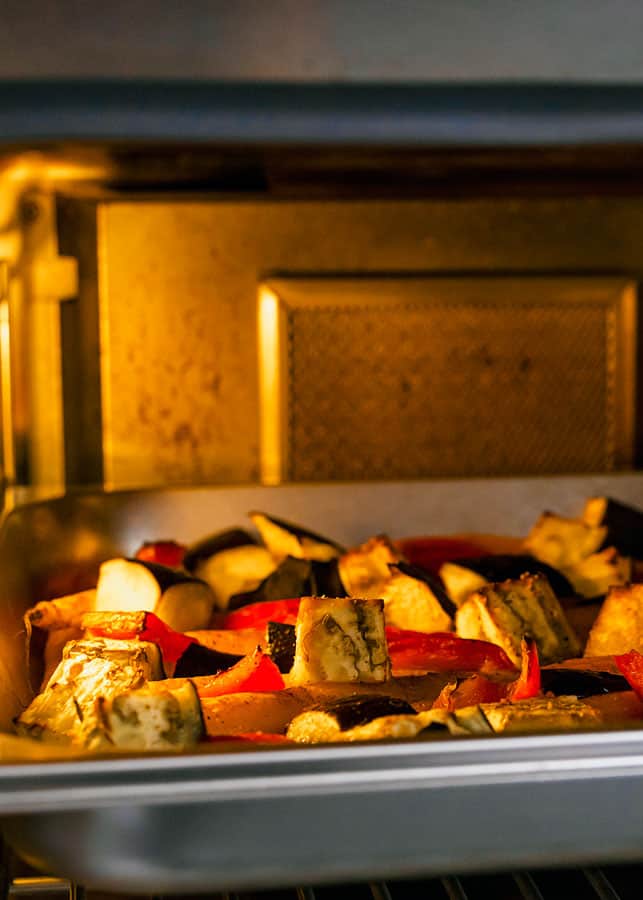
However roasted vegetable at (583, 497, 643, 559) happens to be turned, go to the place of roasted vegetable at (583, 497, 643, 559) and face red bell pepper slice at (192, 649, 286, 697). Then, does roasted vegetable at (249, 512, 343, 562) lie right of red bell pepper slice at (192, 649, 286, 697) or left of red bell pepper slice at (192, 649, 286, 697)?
right

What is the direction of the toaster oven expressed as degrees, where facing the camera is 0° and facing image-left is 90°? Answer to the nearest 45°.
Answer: approximately 0°

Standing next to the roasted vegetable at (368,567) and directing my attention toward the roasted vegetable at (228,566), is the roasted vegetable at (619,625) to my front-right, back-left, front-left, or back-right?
back-left
